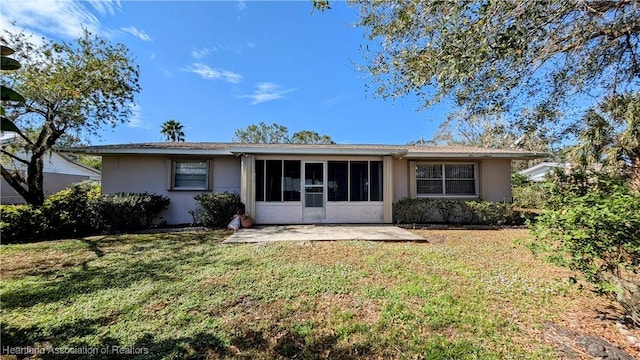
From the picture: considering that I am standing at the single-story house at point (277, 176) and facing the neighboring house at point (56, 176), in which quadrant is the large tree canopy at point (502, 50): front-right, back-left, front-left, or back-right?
back-left

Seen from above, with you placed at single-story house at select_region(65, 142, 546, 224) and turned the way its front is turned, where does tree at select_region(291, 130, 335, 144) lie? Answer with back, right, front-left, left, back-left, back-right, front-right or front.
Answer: back

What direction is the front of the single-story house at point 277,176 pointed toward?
toward the camera

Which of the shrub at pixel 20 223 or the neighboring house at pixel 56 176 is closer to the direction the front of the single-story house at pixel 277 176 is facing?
the shrub

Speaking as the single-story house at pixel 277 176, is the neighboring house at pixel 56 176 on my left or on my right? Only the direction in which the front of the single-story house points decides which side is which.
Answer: on my right

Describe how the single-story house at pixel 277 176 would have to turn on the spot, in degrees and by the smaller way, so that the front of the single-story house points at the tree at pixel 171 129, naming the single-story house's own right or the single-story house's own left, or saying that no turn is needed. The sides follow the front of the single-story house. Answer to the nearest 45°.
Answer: approximately 135° to the single-story house's own right

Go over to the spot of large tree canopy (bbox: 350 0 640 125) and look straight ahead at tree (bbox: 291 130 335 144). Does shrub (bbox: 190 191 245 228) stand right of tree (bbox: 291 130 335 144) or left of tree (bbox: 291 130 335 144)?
left

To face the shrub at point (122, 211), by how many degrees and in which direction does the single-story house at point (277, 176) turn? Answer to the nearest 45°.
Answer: approximately 90° to its right

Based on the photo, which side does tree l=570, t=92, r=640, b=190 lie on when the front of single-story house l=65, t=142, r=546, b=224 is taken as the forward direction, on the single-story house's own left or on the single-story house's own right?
on the single-story house's own left

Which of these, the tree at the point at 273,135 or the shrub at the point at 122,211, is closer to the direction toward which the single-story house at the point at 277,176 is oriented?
the shrub

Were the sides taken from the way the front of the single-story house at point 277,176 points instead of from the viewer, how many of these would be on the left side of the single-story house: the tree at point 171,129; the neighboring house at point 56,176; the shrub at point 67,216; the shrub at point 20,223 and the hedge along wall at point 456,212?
1

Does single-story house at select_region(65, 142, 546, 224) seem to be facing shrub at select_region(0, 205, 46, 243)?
no
